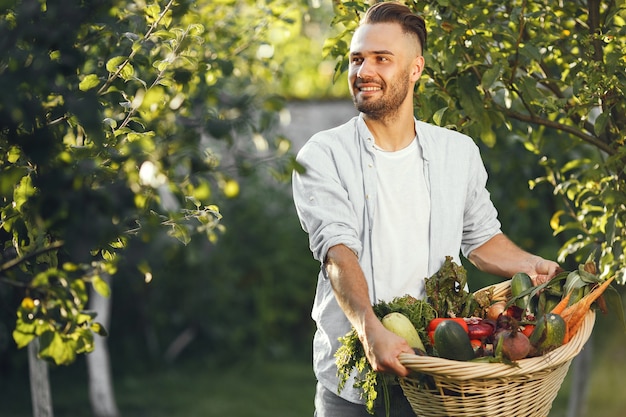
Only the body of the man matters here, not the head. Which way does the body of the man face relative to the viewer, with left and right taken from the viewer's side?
facing the viewer and to the right of the viewer

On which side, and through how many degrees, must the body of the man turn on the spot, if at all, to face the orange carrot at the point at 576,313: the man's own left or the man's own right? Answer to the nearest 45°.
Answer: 0° — they already face it

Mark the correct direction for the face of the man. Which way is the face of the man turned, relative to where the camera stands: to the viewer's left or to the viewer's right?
to the viewer's left

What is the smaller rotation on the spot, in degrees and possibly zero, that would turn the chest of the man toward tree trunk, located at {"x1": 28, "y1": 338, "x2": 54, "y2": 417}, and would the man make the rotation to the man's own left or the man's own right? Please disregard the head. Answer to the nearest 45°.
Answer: approximately 135° to the man's own right

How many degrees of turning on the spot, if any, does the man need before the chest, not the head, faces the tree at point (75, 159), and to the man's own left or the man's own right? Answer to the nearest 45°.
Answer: approximately 90° to the man's own right

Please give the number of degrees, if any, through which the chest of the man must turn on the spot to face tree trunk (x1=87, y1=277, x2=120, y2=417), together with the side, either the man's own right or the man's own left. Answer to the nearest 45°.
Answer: approximately 180°

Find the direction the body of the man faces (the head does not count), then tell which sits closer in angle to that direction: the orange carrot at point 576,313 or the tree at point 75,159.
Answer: the orange carrot

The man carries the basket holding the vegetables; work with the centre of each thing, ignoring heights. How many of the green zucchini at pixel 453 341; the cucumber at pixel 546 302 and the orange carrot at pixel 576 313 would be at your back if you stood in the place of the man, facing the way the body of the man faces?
0

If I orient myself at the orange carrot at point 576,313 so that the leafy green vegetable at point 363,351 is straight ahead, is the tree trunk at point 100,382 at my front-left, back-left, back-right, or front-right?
front-right
